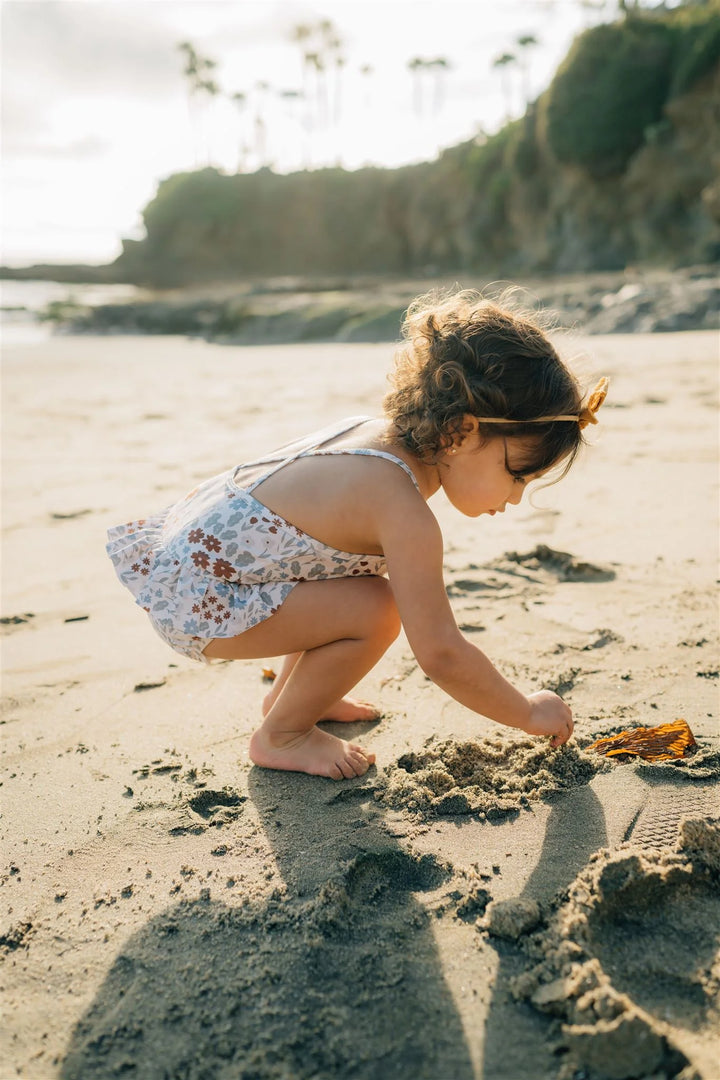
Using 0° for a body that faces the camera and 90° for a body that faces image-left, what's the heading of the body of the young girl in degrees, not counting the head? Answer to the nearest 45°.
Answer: approximately 270°

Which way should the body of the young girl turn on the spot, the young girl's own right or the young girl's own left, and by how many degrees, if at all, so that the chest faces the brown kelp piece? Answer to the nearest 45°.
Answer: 0° — they already face it

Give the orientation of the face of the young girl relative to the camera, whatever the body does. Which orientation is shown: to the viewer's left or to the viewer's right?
to the viewer's right
